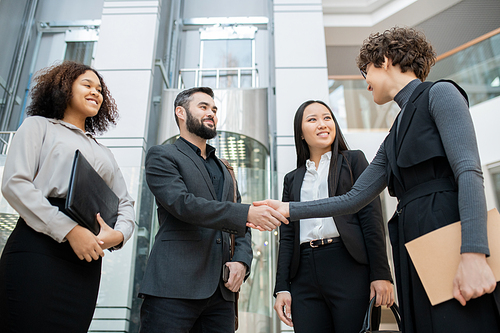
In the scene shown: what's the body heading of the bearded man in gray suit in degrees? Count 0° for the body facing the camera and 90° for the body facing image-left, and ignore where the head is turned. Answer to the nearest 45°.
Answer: approximately 315°

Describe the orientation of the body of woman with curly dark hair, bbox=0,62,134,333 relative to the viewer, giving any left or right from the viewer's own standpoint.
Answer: facing the viewer and to the right of the viewer

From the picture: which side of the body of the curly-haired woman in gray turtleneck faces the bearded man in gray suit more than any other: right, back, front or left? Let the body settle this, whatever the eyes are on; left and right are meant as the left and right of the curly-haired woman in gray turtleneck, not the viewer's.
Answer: front

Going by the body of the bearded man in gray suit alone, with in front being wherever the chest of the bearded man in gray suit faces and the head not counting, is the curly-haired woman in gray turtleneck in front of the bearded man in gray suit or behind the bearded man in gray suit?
in front

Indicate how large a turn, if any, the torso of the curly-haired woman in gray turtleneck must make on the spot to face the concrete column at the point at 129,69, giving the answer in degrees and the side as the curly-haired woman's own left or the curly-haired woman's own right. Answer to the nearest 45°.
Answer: approximately 45° to the curly-haired woman's own right

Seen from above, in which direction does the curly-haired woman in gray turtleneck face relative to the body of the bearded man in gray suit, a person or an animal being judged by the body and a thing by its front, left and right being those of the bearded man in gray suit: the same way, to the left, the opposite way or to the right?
the opposite way

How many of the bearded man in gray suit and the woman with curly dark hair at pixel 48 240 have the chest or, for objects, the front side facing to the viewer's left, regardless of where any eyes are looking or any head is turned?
0

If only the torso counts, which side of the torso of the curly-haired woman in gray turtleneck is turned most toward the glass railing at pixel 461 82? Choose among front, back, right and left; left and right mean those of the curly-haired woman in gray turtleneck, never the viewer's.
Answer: right

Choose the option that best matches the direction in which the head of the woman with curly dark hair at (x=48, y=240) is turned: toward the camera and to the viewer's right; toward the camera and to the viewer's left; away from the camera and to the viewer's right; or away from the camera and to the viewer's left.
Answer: toward the camera and to the viewer's right

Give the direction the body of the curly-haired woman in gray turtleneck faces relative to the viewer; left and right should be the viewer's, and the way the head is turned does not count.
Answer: facing to the left of the viewer

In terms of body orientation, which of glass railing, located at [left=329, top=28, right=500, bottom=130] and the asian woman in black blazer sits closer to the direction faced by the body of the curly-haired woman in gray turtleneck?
the asian woman in black blazer
